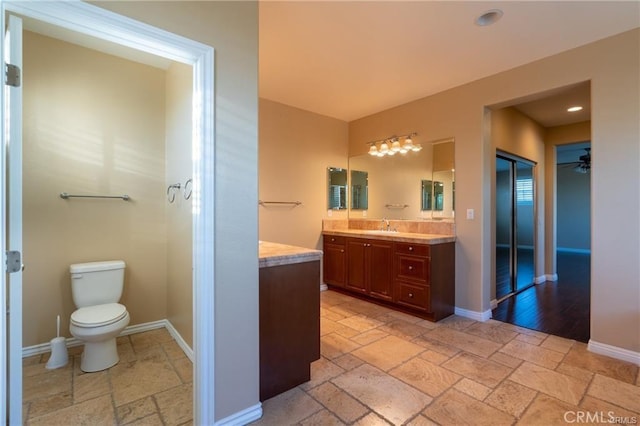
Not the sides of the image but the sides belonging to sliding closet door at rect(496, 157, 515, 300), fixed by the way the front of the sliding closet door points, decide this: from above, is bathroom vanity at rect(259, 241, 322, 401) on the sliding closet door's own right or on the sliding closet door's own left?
on the sliding closet door's own right

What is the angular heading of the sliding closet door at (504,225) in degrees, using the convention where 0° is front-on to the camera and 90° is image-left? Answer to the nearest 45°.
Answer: approximately 315°

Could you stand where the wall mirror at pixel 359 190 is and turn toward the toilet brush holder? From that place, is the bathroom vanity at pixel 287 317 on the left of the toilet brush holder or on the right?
left

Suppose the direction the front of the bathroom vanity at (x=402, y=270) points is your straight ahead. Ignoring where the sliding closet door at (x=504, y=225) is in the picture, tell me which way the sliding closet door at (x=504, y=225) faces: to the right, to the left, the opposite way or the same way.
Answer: to the left

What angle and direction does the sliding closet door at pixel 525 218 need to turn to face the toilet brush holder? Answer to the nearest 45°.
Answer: approximately 90° to its right

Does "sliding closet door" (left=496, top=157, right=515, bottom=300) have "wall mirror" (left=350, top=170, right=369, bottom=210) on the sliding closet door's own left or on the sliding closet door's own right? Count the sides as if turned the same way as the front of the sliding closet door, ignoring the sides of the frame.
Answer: on the sliding closet door's own right

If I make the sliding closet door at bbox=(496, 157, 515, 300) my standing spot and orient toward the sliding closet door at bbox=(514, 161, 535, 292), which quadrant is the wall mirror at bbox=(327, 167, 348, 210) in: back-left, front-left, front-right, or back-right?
back-left

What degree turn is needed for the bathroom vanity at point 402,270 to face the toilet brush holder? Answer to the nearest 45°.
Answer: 0° — it already faces it

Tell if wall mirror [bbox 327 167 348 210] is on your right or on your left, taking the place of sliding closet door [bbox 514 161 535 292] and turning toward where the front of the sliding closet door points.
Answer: on your right
